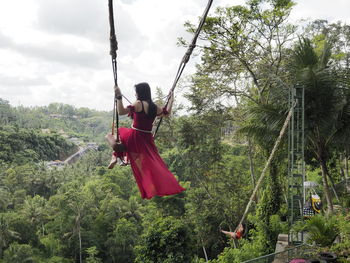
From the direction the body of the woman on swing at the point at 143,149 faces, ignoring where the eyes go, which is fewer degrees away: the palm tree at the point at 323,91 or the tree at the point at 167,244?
the tree

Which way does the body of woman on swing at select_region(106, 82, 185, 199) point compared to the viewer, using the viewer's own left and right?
facing away from the viewer and to the left of the viewer

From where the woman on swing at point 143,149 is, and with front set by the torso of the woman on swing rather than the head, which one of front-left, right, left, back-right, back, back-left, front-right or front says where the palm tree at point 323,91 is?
right

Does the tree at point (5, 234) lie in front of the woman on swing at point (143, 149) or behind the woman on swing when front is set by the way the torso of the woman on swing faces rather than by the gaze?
in front

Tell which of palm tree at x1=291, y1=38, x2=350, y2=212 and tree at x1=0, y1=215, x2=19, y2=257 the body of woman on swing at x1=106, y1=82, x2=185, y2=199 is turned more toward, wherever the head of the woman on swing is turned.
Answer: the tree
